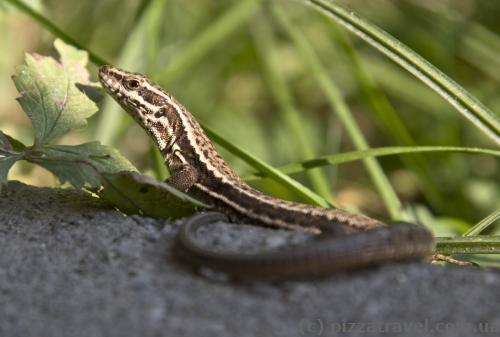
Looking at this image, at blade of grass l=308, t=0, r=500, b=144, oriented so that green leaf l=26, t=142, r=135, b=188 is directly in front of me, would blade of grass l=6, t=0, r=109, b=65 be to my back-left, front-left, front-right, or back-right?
front-right

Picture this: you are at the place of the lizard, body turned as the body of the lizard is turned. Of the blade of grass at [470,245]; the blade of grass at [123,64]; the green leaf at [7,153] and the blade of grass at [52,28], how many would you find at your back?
1

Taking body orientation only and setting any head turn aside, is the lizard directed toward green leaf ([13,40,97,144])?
yes

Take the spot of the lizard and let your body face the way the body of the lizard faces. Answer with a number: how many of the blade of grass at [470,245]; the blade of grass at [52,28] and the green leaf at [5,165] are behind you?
1

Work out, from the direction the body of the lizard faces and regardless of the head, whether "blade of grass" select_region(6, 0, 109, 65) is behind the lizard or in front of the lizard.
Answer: in front

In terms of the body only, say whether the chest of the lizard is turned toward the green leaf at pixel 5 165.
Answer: yes

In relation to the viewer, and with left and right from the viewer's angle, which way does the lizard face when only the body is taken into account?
facing to the left of the viewer

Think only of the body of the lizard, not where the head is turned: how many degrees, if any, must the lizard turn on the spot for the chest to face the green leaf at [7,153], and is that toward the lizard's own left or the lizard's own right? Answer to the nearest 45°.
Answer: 0° — it already faces it

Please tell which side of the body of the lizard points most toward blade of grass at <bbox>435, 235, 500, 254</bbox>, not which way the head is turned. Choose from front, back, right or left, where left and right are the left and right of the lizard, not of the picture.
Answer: back

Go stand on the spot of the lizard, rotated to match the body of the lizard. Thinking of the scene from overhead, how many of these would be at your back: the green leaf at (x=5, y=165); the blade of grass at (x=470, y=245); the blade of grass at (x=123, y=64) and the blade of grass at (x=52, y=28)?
1
